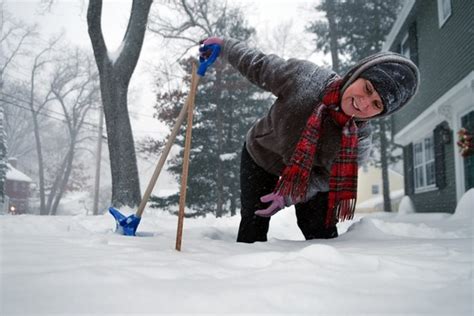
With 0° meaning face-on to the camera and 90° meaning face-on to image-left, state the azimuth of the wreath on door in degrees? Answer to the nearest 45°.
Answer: approximately 45°

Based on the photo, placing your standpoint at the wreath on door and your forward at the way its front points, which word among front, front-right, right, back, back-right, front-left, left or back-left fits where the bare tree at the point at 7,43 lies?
front-right

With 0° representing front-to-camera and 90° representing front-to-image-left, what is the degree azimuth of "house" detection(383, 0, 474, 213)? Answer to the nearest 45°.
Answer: approximately 45°

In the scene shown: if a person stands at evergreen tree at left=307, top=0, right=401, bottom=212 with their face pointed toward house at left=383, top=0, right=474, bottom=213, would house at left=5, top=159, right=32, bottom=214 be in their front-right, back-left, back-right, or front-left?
back-right

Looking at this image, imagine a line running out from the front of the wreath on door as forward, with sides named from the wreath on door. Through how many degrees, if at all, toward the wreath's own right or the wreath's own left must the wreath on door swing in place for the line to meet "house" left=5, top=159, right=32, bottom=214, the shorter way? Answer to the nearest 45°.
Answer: approximately 45° to the wreath's own right

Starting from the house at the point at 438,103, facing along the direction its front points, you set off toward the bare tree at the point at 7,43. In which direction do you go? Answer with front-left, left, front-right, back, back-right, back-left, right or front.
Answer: front-right

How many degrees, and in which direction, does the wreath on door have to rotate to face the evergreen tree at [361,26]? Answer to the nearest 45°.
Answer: approximately 90° to its right

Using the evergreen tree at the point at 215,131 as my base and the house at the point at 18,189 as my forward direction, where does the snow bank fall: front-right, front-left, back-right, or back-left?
back-left

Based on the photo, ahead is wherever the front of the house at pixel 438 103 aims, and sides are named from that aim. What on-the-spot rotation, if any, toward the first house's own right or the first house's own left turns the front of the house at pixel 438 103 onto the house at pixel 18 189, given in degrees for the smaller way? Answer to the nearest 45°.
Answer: approximately 45° to the first house's own right

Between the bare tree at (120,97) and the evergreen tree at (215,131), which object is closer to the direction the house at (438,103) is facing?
the bare tree

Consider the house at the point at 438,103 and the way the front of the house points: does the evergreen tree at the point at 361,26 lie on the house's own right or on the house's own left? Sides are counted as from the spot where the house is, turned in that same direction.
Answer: on the house's own right

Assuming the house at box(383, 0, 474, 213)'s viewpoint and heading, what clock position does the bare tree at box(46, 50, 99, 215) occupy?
The bare tree is roughly at 2 o'clock from the house.

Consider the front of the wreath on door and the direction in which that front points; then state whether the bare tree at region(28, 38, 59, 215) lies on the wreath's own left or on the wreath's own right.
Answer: on the wreath's own right

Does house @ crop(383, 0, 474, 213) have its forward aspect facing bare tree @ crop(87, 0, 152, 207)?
yes
